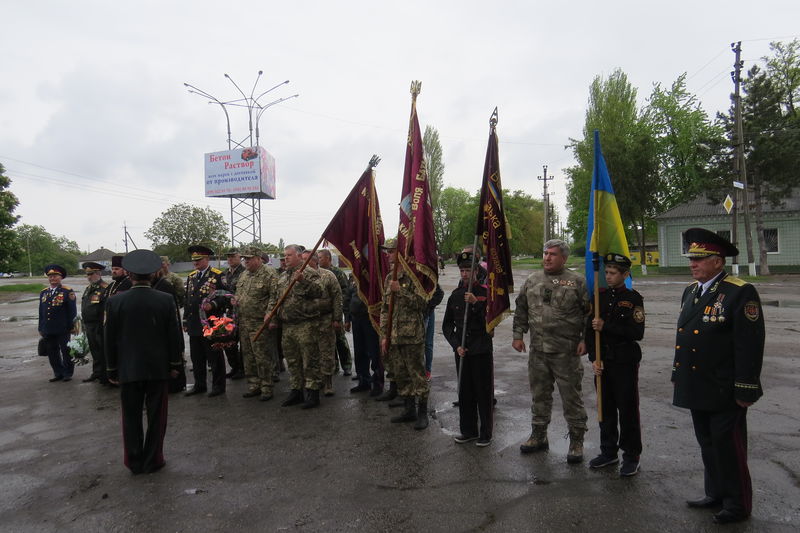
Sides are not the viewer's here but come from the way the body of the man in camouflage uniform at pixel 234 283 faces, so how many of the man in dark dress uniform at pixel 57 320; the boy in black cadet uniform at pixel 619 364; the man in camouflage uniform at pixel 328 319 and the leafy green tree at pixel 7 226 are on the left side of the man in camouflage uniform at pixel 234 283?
2

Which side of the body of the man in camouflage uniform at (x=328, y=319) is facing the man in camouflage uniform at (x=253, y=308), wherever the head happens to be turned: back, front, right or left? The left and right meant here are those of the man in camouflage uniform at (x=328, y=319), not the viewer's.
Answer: right

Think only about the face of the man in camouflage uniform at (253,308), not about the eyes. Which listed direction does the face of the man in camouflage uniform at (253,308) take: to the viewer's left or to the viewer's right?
to the viewer's left

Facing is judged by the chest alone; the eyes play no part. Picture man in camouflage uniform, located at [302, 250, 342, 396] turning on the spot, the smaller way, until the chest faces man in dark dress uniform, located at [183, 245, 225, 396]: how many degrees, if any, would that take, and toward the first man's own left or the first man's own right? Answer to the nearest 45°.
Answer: approximately 90° to the first man's own right

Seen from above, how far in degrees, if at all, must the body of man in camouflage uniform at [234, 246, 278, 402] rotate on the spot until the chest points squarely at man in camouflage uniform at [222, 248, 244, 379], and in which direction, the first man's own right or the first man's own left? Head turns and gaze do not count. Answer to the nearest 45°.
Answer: approximately 135° to the first man's own right

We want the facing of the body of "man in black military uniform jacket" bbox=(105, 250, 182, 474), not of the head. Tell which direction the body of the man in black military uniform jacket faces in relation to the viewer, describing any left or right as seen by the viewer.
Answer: facing away from the viewer

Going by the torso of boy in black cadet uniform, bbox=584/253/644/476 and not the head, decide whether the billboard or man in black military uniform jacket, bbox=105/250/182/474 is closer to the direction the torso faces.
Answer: the man in black military uniform jacket

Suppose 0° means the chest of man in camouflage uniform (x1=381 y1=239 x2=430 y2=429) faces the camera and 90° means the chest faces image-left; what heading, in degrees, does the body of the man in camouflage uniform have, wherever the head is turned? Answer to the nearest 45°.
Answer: approximately 45°

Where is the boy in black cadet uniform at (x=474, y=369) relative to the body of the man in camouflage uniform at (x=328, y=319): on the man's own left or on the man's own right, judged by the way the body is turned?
on the man's own left

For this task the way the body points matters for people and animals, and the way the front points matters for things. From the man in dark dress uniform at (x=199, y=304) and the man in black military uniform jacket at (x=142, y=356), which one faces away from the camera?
the man in black military uniform jacket

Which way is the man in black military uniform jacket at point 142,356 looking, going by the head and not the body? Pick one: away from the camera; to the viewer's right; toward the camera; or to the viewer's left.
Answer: away from the camera

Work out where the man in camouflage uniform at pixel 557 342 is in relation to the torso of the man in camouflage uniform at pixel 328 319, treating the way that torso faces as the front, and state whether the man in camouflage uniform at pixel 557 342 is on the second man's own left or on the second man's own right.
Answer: on the second man's own left

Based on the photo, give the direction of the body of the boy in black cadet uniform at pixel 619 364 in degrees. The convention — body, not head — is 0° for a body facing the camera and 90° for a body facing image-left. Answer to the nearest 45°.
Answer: approximately 45°
